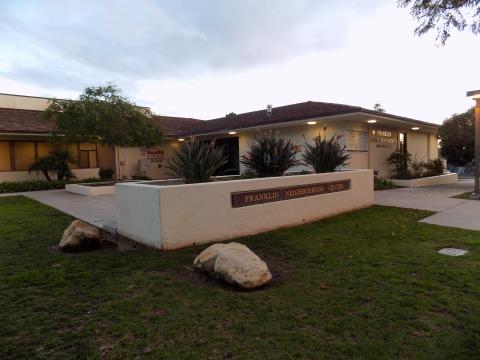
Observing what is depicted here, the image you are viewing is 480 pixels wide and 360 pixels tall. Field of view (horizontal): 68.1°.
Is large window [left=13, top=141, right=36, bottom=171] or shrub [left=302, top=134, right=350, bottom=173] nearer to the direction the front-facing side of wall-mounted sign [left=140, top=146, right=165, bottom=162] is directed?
the shrub

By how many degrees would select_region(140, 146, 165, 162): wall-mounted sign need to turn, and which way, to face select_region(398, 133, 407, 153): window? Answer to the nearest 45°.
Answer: approximately 45° to its left

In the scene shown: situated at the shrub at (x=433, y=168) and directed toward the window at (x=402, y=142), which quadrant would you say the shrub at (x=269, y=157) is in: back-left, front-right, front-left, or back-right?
front-left

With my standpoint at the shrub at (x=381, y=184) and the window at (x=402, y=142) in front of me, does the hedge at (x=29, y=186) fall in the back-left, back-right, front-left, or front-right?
back-left

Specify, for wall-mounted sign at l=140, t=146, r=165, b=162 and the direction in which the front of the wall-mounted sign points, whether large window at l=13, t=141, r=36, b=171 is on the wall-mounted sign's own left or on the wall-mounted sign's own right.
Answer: on the wall-mounted sign's own right

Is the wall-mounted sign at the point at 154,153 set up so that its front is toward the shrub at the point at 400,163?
no

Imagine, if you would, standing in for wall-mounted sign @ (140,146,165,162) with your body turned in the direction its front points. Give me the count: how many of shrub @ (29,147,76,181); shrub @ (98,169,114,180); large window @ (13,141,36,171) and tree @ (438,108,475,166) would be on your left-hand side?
1

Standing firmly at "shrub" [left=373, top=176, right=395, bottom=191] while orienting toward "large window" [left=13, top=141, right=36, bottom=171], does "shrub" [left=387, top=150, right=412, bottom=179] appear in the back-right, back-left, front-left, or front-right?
back-right

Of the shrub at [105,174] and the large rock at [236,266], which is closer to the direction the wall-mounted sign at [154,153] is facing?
the large rock

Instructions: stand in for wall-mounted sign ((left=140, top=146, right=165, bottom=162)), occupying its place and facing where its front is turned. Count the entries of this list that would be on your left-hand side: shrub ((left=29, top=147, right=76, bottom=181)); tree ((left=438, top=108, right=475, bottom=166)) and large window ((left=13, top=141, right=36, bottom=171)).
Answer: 1

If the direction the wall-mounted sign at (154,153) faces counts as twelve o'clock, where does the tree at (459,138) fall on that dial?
The tree is roughly at 9 o'clock from the wall-mounted sign.

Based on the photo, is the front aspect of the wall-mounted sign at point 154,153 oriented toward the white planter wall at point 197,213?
yes

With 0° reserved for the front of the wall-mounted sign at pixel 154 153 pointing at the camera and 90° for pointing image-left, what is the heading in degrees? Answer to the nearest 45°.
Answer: approximately 0°

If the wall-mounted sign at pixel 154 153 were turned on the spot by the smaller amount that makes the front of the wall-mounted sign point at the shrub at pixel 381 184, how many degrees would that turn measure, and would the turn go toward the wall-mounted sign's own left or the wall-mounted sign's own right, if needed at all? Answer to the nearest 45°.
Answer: approximately 45° to the wall-mounted sign's own left

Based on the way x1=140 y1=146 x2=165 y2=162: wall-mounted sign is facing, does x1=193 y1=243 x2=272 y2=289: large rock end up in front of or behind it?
in front
